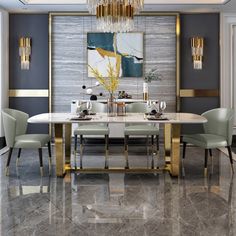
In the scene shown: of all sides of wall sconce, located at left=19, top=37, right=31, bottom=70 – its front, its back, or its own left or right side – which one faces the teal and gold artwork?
left

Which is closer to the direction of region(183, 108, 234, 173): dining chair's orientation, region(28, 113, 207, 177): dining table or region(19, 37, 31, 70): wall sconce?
the dining table

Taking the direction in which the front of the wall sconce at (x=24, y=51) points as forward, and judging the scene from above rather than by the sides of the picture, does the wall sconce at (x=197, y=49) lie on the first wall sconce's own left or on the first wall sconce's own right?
on the first wall sconce's own left

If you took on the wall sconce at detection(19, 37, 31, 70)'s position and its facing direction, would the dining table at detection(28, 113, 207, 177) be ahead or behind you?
ahead

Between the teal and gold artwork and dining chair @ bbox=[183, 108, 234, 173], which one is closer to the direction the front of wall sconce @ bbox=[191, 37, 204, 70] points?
the dining chair

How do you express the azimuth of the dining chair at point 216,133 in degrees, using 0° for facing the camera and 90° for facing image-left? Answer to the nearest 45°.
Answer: approximately 45°

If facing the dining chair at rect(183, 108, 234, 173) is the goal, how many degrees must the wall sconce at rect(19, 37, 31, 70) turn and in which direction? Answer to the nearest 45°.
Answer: approximately 45° to its left

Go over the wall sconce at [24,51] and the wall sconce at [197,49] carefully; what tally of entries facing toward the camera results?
2

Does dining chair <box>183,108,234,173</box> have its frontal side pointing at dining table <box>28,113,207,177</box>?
yes

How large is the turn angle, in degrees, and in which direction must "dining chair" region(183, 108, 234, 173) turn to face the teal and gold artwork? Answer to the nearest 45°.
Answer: approximately 90° to its right

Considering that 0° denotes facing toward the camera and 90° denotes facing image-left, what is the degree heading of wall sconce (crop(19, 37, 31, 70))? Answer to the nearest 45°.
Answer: approximately 0°

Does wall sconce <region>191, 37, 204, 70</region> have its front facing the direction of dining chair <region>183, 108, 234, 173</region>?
yes
